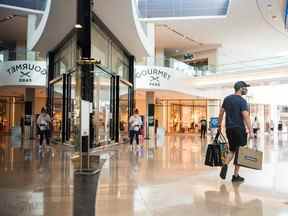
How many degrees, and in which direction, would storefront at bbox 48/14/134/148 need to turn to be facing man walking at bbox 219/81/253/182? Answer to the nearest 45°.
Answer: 0° — it already faces them

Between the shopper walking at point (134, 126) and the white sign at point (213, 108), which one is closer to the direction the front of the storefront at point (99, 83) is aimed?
the shopper walking

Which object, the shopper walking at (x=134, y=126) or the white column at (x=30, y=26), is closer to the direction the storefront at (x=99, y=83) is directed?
the shopper walking

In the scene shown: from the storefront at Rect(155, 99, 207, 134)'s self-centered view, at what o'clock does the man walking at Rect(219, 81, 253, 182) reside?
The man walking is roughly at 12 o'clock from the storefront.

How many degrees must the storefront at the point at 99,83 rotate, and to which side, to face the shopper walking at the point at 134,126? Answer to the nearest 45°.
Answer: approximately 45° to its left
